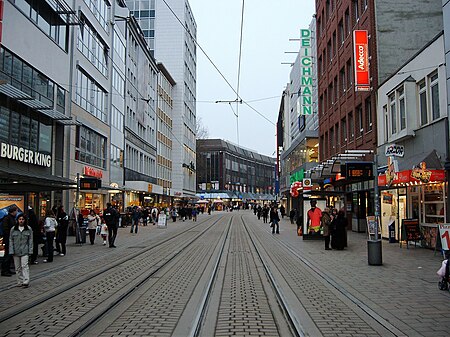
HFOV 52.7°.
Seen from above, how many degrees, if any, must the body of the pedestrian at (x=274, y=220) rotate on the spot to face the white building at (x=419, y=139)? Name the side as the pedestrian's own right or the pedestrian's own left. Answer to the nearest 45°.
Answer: approximately 45° to the pedestrian's own left

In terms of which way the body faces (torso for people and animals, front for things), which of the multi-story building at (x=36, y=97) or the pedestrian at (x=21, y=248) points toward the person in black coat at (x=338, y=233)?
the multi-story building

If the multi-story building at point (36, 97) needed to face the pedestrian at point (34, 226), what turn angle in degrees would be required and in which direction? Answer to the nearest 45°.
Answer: approximately 45° to its right

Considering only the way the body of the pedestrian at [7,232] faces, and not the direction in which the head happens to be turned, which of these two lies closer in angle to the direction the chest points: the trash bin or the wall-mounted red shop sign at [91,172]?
the trash bin

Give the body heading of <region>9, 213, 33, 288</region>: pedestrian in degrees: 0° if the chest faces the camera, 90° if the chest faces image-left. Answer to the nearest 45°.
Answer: approximately 0°

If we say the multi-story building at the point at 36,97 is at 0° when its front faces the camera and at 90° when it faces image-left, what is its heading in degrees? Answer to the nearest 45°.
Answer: approximately 315°

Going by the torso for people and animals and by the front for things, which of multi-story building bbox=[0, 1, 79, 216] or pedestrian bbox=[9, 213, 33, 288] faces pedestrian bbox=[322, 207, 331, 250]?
the multi-story building

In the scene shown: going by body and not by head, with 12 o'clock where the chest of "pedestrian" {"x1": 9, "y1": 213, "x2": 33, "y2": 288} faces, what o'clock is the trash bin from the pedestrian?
The trash bin is roughly at 9 o'clock from the pedestrian.

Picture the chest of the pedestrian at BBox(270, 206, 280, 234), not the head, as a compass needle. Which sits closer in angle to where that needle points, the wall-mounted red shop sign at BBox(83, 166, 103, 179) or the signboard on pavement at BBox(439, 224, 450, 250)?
the signboard on pavement
